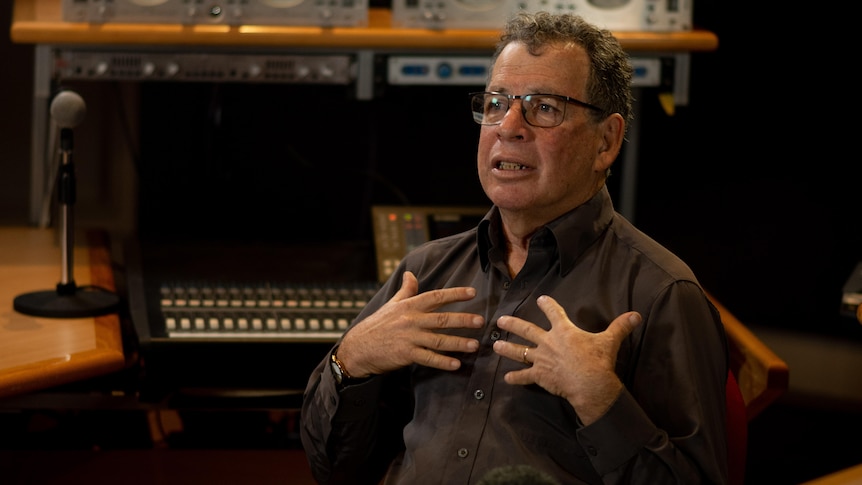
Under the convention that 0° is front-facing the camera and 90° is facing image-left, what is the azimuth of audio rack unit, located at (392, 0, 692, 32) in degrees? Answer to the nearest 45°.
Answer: approximately 0°

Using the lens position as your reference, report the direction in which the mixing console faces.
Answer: facing the viewer

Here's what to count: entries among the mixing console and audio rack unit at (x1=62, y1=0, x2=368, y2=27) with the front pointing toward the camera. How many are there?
2

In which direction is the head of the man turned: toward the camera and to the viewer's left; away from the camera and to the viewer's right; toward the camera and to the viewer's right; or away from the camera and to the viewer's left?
toward the camera and to the viewer's left

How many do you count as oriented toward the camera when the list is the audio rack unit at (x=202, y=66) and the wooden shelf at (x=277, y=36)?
2

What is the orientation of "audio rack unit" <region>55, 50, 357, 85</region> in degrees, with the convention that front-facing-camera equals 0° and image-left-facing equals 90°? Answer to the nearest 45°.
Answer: approximately 0°

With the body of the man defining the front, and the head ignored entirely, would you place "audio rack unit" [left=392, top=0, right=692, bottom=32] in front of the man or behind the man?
behind

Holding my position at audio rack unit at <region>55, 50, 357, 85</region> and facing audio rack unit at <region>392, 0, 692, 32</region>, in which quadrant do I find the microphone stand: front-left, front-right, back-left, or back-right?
back-right

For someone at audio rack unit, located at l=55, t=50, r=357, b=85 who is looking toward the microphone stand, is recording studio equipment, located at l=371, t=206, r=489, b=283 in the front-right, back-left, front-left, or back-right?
back-left
